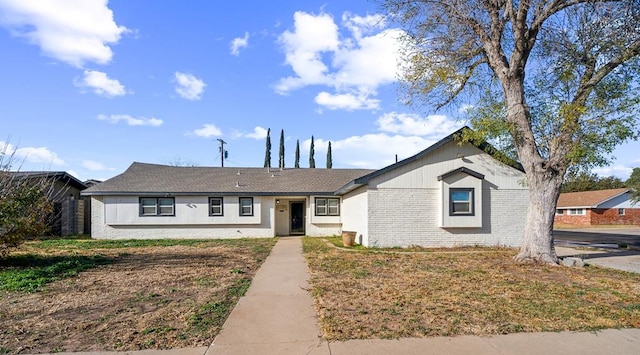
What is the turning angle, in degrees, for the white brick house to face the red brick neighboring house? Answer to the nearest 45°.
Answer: approximately 135° to its left

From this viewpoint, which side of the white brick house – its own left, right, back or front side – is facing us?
front

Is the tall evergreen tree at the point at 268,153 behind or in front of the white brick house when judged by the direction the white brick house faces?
behind

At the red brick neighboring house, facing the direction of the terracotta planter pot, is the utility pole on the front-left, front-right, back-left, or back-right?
front-right

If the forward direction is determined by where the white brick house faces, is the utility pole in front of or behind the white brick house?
behind

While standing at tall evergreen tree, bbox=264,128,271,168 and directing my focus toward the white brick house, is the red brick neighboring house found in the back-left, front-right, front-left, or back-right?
front-left
